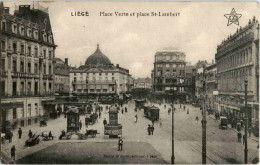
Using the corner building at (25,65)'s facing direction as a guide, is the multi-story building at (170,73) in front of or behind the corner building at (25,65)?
in front

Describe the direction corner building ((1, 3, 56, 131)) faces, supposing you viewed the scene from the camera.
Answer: facing the viewer and to the right of the viewer

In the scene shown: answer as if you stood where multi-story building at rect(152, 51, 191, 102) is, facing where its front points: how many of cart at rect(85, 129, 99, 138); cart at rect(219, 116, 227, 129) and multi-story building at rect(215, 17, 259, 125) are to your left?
2

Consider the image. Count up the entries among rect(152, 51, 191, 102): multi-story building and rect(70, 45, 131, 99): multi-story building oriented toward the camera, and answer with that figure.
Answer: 2

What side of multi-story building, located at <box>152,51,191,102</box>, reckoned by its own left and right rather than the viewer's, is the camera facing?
front

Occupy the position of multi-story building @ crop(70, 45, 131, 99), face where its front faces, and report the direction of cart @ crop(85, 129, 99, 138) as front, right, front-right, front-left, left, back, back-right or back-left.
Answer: front

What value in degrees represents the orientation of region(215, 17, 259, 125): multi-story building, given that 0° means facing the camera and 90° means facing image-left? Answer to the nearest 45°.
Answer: approximately 45°

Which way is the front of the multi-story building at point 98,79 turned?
toward the camera

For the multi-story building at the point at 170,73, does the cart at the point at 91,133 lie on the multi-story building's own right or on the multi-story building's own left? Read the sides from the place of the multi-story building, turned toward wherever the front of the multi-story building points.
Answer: on the multi-story building's own right

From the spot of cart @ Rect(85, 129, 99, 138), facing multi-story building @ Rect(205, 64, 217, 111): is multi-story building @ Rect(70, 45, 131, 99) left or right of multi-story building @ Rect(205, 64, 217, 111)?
left

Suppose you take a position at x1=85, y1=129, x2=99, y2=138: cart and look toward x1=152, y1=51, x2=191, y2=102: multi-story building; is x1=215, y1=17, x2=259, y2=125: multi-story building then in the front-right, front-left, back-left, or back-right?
front-right

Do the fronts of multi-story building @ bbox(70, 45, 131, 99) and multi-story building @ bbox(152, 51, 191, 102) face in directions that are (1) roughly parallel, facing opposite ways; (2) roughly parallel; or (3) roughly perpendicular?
roughly parallel

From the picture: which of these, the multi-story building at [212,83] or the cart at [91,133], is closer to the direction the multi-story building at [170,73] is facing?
the cart

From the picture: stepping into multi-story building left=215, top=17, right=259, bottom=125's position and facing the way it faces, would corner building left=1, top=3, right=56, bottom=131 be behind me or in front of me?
in front

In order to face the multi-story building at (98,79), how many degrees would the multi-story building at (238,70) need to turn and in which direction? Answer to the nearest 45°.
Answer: approximately 45° to its right

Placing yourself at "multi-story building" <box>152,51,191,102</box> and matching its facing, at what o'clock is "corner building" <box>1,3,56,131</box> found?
The corner building is roughly at 2 o'clock from the multi-story building.

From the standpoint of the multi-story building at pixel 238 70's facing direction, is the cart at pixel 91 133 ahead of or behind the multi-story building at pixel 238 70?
ahead
